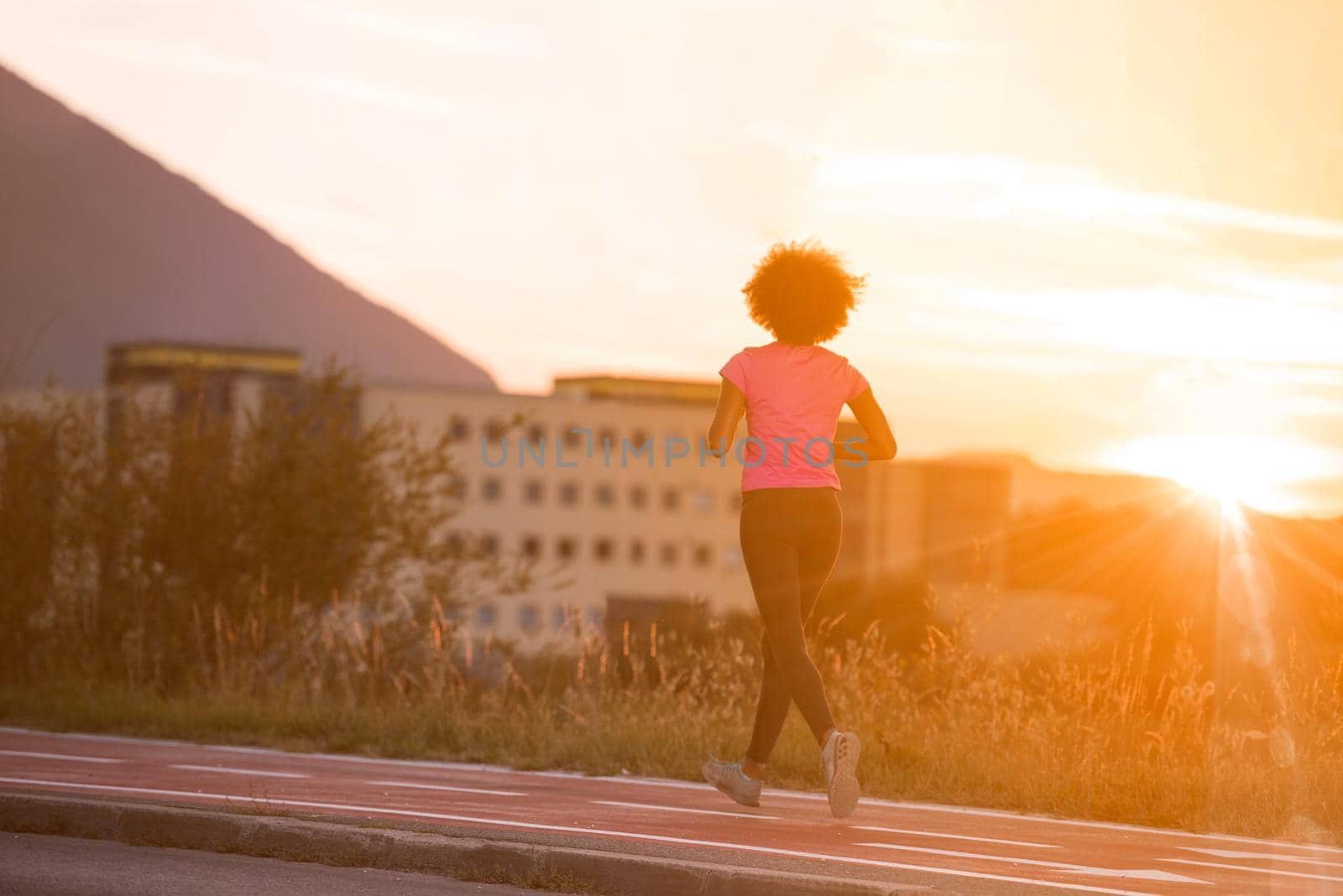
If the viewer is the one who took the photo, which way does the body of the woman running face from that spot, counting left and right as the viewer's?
facing away from the viewer

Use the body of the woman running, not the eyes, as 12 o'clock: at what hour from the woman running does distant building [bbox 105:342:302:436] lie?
The distant building is roughly at 11 o'clock from the woman running.

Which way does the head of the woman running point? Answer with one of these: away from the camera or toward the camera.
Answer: away from the camera
